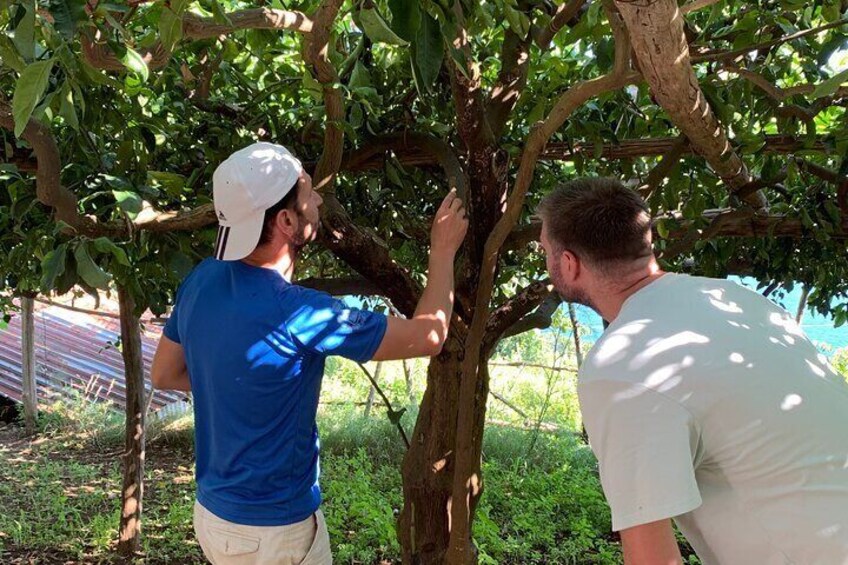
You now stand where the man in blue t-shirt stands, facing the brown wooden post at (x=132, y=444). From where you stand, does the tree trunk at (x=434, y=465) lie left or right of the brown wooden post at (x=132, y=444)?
right

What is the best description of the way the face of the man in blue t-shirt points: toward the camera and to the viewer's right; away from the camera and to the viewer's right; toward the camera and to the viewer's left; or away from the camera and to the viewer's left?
away from the camera and to the viewer's right

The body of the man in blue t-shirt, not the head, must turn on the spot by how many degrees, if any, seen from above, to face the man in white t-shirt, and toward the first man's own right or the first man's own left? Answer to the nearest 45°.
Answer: approximately 90° to the first man's own right

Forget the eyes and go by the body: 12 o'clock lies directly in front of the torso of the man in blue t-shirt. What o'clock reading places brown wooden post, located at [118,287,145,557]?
The brown wooden post is roughly at 10 o'clock from the man in blue t-shirt.

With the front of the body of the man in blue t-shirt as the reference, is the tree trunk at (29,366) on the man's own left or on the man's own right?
on the man's own left

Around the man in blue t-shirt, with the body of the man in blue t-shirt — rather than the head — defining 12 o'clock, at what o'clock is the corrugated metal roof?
The corrugated metal roof is roughly at 10 o'clock from the man in blue t-shirt.

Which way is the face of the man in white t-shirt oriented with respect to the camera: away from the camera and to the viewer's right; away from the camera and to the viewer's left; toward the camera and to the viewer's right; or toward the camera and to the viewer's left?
away from the camera and to the viewer's left

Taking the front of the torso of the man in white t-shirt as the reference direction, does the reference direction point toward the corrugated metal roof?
yes

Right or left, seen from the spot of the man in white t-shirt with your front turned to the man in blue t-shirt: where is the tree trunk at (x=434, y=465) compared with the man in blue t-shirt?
right

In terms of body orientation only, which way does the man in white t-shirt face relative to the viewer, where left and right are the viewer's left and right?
facing away from the viewer and to the left of the viewer

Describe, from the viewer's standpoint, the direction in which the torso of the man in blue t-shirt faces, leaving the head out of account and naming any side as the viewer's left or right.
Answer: facing away from the viewer and to the right of the viewer
